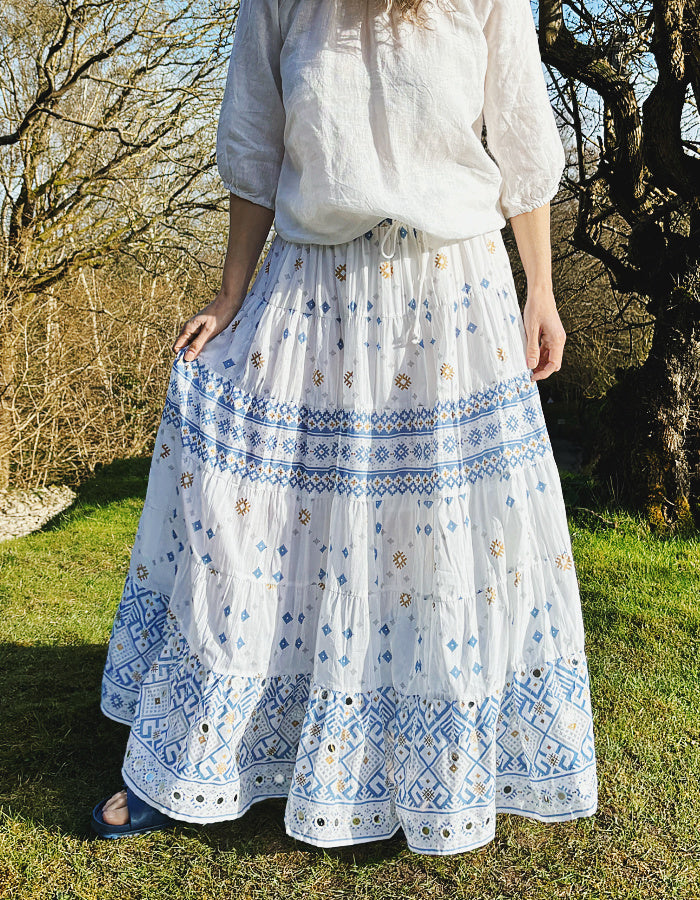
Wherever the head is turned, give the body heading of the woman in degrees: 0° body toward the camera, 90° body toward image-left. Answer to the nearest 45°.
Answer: approximately 0°

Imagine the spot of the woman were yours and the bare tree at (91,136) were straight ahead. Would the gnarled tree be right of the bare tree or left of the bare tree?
right

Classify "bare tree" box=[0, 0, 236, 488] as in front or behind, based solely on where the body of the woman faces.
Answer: behind

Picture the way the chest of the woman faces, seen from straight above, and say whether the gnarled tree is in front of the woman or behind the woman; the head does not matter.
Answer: behind

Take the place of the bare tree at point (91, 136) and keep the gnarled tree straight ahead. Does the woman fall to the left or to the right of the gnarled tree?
right
